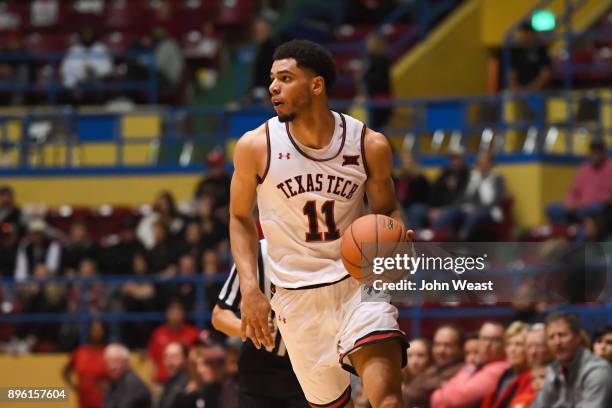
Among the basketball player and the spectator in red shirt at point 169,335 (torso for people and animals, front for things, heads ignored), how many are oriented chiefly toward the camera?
2

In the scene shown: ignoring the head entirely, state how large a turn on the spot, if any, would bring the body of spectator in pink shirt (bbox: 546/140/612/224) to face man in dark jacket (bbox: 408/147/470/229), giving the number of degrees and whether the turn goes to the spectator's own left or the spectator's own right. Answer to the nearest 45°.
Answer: approximately 45° to the spectator's own right

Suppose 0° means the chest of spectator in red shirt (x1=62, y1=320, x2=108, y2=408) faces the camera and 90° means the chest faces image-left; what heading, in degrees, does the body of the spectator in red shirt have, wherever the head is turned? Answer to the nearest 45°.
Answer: approximately 315°

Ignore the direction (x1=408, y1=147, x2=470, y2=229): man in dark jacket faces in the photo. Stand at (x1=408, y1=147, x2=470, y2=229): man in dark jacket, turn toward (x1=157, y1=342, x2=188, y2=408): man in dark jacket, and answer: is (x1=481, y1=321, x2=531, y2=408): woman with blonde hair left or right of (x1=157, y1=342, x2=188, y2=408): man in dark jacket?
left

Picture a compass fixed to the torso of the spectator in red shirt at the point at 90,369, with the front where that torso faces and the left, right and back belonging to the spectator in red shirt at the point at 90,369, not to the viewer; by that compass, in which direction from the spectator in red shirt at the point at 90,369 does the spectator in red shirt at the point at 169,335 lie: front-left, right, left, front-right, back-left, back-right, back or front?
front-left

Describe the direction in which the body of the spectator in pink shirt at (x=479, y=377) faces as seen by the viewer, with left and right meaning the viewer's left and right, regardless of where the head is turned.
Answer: facing the viewer and to the left of the viewer

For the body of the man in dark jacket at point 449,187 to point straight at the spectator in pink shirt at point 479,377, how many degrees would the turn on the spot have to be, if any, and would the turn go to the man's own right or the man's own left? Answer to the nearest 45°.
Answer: approximately 45° to the man's own left

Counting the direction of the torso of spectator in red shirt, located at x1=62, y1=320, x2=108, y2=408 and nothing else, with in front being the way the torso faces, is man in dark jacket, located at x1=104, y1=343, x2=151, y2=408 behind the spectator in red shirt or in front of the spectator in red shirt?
in front

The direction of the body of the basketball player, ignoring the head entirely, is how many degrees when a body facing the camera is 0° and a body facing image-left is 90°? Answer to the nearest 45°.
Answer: approximately 0°

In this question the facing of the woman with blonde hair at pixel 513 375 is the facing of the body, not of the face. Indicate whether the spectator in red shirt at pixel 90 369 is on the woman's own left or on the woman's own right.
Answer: on the woman's own right

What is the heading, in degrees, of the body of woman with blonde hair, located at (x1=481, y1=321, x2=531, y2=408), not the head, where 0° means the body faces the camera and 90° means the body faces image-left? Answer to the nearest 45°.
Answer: approximately 45°

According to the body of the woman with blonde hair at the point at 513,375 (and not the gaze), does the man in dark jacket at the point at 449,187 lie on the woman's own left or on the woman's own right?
on the woman's own right
